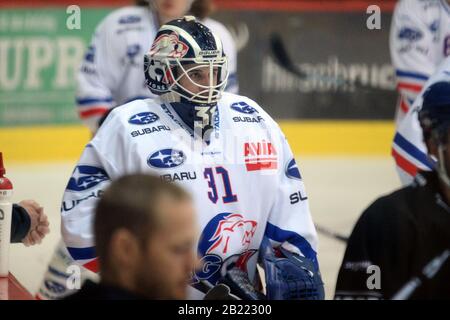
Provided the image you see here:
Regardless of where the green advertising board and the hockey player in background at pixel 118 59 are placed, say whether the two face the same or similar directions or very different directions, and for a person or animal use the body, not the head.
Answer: same or similar directions

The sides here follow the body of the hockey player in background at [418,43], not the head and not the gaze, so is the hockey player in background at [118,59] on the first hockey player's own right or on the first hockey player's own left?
on the first hockey player's own right

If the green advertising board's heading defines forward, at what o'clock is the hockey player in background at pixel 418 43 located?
The hockey player in background is roughly at 11 o'clock from the green advertising board.

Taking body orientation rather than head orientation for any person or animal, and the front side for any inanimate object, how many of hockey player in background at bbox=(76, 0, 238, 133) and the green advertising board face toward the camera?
2

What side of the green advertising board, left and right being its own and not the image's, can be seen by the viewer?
front

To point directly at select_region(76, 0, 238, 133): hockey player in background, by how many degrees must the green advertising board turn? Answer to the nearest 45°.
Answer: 0° — it already faces them

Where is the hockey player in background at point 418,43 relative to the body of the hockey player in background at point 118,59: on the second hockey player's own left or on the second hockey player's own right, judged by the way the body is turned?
on the second hockey player's own left

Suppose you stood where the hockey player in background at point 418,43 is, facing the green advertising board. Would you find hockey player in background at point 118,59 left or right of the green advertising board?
left

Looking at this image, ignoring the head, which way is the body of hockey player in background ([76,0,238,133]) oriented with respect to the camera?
toward the camera
